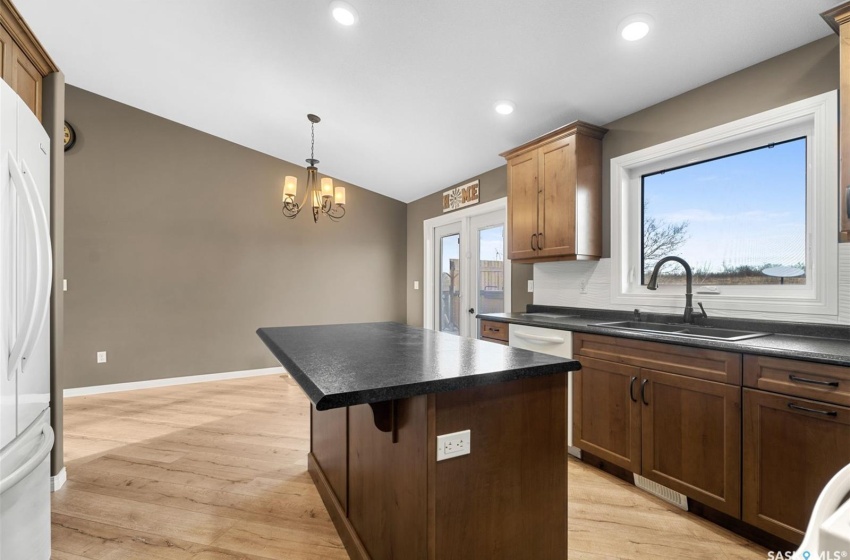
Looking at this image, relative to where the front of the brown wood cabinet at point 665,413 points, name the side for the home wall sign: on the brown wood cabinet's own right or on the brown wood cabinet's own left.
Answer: on the brown wood cabinet's own right

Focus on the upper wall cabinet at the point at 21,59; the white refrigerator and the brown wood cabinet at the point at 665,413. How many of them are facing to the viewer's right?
2

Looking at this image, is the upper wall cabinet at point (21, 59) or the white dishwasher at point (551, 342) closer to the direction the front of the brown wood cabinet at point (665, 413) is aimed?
the upper wall cabinet

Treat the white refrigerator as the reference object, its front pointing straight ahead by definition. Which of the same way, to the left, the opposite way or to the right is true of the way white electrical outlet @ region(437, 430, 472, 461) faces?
to the right

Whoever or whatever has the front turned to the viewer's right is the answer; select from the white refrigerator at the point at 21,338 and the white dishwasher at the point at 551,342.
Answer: the white refrigerator

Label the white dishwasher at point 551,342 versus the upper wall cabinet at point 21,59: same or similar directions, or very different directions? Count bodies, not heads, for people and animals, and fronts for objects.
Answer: very different directions

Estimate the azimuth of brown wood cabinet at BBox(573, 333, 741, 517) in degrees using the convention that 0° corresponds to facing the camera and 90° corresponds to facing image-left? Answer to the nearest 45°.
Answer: approximately 45°

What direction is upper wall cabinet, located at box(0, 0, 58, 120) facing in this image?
to the viewer's right

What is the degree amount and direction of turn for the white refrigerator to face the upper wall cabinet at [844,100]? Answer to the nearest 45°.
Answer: approximately 45° to its right
